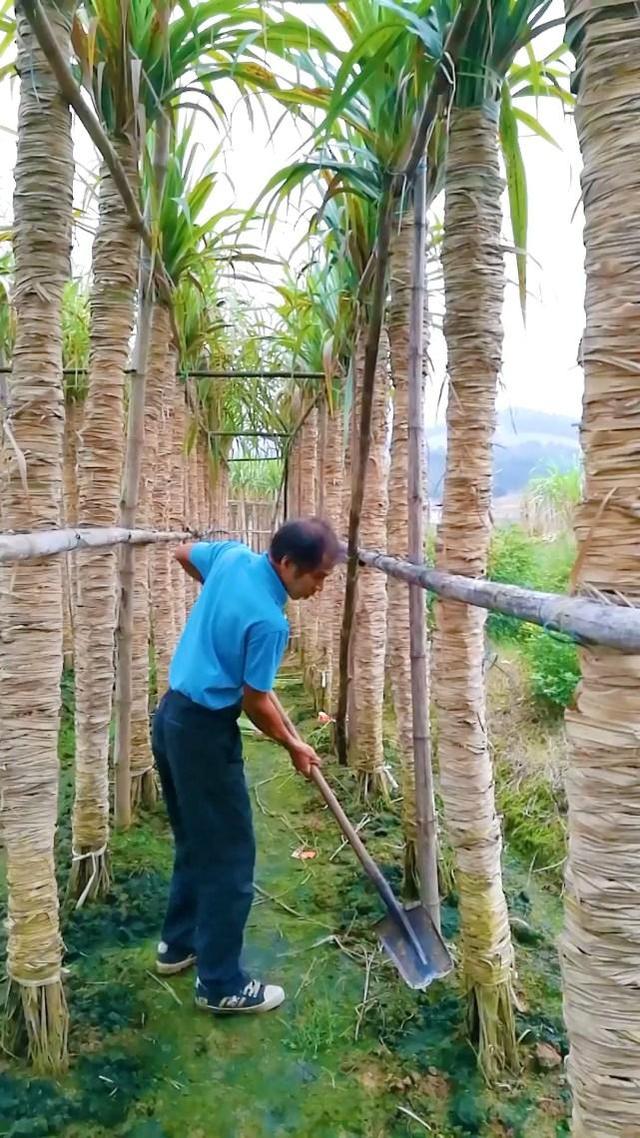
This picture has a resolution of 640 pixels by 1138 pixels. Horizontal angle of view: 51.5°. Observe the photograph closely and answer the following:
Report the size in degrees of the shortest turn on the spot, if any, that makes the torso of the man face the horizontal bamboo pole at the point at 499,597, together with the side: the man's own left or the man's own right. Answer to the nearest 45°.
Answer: approximately 45° to the man's own right

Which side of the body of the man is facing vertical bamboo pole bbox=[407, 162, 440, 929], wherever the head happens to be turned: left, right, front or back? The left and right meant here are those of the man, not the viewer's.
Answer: front

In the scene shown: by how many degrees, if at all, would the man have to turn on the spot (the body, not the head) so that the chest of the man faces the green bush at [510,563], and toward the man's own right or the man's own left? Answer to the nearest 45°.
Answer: approximately 45° to the man's own left

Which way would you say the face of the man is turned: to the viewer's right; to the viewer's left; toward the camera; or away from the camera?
to the viewer's right

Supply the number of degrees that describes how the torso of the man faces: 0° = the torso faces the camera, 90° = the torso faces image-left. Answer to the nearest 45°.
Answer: approximately 270°

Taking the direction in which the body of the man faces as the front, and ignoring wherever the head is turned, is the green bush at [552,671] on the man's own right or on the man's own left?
on the man's own left
